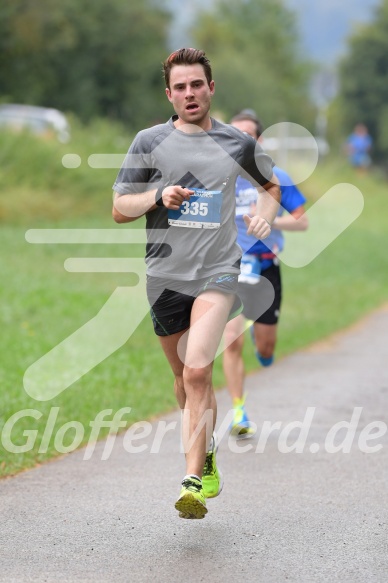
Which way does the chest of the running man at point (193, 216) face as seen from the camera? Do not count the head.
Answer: toward the camera

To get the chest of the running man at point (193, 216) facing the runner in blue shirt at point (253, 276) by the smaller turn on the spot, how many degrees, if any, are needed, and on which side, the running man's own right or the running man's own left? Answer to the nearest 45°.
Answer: approximately 180°

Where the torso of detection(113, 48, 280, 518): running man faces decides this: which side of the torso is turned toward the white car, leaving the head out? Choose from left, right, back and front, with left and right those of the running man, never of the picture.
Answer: back
